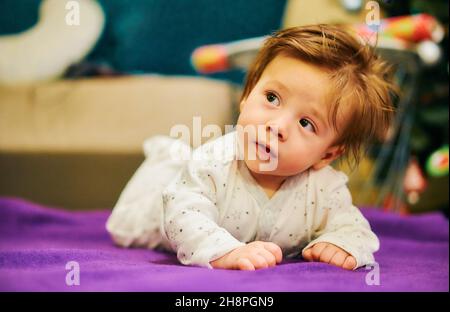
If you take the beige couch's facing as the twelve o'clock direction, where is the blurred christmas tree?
The blurred christmas tree is roughly at 9 o'clock from the beige couch.

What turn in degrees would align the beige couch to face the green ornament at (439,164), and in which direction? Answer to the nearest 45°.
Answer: approximately 90° to its left

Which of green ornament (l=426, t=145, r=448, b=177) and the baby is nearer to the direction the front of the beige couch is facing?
the baby

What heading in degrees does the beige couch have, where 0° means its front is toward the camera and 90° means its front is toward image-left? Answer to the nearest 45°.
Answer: approximately 0°

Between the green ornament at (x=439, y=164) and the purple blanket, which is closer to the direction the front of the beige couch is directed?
the purple blanket
